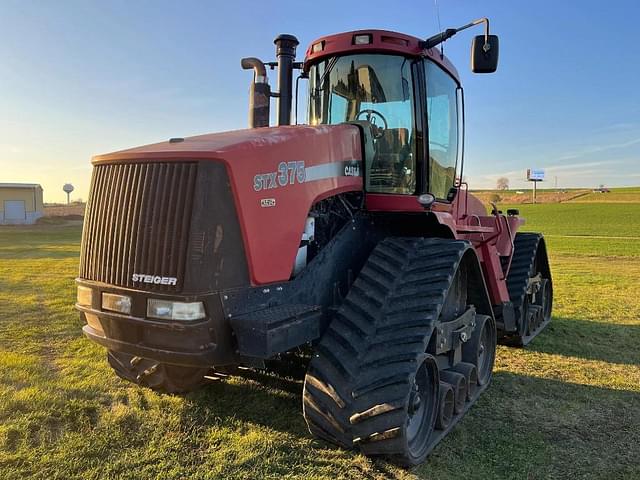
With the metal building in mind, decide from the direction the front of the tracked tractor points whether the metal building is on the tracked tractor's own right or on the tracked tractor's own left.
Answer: on the tracked tractor's own right

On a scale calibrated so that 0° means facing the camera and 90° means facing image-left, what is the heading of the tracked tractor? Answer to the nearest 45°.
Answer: approximately 45°
